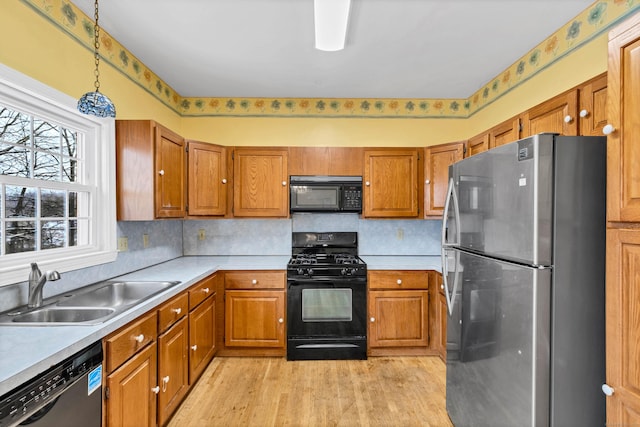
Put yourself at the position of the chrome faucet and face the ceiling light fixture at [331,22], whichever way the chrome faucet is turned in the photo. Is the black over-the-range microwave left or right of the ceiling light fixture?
left

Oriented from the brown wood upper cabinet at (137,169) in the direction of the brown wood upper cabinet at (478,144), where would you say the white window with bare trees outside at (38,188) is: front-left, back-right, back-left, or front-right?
back-right

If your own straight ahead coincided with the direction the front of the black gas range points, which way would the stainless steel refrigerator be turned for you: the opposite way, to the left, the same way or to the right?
to the right

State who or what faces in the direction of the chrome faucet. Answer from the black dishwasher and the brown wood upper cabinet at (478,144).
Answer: the brown wood upper cabinet

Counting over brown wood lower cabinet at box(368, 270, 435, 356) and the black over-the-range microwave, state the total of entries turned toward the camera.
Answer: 2

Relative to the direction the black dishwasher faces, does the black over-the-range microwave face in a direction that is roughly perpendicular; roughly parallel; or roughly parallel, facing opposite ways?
roughly perpendicular

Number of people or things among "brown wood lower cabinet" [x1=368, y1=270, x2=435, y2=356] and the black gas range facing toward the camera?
2

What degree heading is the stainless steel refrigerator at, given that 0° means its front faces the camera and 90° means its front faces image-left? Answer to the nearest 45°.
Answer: approximately 45°

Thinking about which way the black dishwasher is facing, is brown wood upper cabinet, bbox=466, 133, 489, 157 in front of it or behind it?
in front

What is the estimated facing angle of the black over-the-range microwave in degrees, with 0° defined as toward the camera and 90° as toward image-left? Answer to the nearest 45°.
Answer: approximately 0°

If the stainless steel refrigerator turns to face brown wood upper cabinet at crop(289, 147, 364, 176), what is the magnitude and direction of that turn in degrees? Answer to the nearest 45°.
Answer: approximately 90° to its right

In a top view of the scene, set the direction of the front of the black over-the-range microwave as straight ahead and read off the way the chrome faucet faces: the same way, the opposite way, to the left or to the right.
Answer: to the left

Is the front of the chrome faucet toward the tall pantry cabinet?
yes
